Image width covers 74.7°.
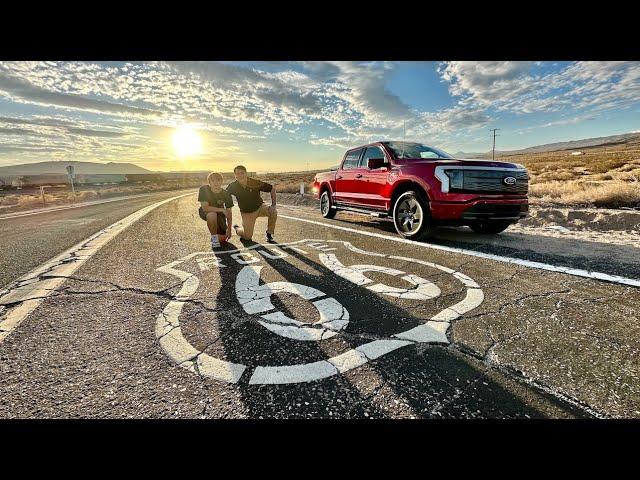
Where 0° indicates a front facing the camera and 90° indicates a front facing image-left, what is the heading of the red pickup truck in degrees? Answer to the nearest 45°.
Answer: approximately 315°

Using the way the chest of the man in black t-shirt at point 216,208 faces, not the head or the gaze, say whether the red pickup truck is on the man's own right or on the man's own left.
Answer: on the man's own left

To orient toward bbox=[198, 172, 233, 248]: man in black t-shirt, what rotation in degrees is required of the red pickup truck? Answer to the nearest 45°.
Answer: approximately 135° to its right

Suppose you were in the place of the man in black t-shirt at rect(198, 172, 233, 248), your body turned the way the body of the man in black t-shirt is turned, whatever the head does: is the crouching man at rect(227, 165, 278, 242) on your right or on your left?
on your left

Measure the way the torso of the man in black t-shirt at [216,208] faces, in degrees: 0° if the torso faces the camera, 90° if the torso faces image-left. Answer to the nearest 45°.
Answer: approximately 0°
